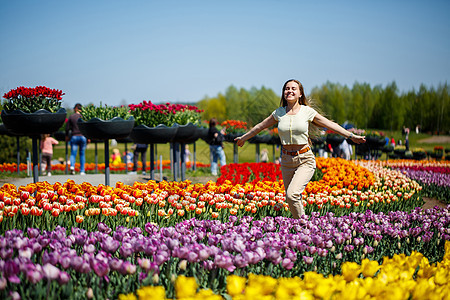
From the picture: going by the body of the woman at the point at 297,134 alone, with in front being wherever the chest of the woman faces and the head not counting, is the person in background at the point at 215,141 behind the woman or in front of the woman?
behind

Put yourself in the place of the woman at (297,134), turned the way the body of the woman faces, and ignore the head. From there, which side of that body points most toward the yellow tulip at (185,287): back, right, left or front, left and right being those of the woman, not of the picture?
front

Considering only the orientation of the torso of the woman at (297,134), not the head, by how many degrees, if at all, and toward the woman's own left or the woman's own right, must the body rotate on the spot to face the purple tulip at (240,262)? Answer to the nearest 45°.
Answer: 0° — they already face it

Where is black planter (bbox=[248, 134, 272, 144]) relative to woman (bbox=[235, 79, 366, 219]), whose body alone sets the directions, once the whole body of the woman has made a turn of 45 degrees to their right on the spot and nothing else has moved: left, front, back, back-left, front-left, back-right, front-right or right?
back-right

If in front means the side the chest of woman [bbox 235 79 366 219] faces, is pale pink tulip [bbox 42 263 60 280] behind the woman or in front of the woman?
in front

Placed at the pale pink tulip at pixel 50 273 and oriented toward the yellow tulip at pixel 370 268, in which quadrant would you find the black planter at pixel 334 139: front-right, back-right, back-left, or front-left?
front-left

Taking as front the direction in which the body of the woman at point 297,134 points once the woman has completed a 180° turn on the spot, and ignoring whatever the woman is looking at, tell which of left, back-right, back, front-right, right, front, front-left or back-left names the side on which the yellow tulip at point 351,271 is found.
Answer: back

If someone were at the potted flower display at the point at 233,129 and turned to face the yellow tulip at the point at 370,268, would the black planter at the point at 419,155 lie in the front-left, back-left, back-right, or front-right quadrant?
back-left

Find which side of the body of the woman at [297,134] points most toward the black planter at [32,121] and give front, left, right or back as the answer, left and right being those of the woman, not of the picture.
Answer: right

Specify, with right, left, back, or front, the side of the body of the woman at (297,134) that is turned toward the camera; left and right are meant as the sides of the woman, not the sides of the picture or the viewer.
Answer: front

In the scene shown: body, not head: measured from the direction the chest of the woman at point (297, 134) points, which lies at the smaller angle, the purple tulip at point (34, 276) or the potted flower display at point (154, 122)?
the purple tulip

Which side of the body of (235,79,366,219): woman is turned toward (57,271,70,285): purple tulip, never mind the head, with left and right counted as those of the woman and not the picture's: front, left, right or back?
front

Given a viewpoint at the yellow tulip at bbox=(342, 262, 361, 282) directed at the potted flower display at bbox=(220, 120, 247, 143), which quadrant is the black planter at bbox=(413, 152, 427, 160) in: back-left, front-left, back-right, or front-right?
front-right
